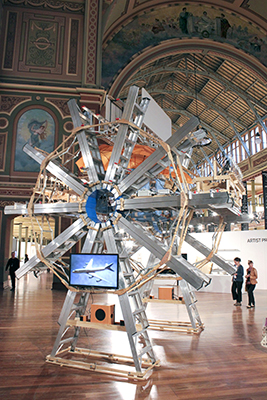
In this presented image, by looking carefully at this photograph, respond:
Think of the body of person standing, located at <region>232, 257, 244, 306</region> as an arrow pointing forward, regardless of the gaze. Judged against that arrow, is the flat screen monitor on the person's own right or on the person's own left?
on the person's own left

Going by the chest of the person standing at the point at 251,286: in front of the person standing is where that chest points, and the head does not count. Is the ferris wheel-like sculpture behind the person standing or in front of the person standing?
in front

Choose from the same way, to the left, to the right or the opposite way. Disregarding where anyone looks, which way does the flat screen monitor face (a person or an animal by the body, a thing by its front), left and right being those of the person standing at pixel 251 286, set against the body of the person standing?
to the left

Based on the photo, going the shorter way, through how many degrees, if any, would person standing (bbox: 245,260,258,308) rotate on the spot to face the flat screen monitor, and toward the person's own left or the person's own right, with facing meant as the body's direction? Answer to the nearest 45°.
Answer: approximately 45° to the person's own left

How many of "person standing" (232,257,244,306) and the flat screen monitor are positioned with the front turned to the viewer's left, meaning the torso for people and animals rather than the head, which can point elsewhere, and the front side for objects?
1

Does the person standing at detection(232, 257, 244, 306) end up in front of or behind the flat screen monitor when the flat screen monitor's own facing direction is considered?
behind

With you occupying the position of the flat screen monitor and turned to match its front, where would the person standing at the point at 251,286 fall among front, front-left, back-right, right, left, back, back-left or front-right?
back-left

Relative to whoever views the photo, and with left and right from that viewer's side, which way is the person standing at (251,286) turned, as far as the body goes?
facing the viewer and to the left of the viewer

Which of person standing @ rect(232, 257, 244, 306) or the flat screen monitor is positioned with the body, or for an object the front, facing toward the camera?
the flat screen monitor

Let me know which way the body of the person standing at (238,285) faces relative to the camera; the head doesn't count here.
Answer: to the viewer's left

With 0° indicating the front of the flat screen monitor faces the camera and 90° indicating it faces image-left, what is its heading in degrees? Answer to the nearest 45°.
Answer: approximately 0°
